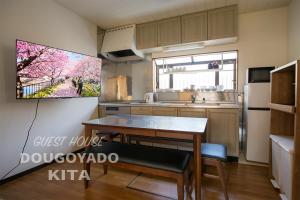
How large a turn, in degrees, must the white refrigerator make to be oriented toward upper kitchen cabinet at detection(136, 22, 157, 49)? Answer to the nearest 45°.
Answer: approximately 90° to its right

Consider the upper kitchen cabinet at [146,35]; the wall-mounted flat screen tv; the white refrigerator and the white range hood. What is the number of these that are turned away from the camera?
0

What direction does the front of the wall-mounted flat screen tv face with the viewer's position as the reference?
facing the viewer and to the right of the viewer

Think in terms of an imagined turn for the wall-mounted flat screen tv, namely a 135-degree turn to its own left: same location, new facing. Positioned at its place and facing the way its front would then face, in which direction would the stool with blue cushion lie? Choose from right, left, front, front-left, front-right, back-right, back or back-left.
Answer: back-right

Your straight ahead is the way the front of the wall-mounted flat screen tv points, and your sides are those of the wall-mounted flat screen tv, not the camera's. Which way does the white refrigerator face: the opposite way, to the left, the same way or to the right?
to the right

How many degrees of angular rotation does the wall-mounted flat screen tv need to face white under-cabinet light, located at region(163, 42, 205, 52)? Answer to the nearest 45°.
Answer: approximately 45° to its left

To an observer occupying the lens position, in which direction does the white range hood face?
facing the viewer and to the left of the viewer

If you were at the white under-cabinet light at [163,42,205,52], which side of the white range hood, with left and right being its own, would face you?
left

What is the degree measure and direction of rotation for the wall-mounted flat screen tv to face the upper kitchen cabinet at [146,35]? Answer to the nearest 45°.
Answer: approximately 45° to its left

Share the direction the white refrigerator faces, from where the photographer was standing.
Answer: facing the viewer

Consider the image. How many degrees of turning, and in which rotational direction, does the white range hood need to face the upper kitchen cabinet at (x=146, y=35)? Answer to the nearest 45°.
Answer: approximately 90° to its left

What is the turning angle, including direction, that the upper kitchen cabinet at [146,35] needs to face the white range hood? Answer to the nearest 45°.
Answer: approximately 45° to its right

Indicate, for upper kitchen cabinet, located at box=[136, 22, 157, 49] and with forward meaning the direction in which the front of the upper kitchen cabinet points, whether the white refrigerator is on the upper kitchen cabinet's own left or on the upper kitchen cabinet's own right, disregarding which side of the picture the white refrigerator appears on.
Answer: on the upper kitchen cabinet's own left

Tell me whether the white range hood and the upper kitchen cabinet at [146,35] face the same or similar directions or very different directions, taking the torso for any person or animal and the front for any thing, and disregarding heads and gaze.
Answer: same or similar directions
